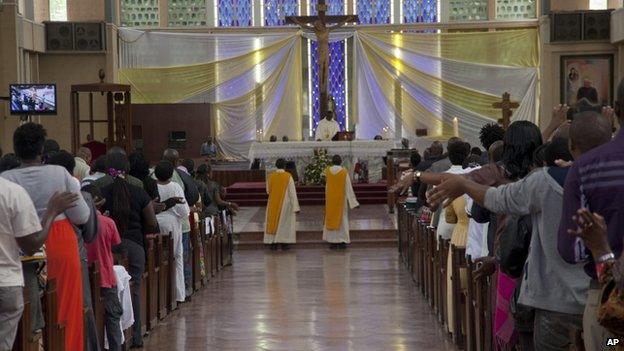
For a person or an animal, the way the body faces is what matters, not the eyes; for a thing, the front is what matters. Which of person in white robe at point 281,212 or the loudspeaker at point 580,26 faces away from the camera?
the person in white robe

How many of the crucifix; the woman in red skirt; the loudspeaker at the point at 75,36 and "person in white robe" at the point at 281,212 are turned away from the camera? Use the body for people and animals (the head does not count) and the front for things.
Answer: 2

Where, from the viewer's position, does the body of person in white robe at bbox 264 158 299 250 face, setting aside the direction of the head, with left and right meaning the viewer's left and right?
facing away from the viewer

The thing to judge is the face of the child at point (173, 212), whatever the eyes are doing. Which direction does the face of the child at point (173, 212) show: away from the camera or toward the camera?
away from the camera

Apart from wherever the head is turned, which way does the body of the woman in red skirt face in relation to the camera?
away from the camera

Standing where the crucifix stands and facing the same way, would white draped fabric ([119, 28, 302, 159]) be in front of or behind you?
behind

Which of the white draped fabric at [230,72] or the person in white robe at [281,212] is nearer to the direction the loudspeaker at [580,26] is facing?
the person in white robe

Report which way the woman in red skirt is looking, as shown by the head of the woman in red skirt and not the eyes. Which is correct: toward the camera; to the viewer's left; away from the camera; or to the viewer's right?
away from the camera

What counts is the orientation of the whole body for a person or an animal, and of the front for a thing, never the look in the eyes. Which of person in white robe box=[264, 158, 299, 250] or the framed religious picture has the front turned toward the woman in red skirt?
the framed religious picture
